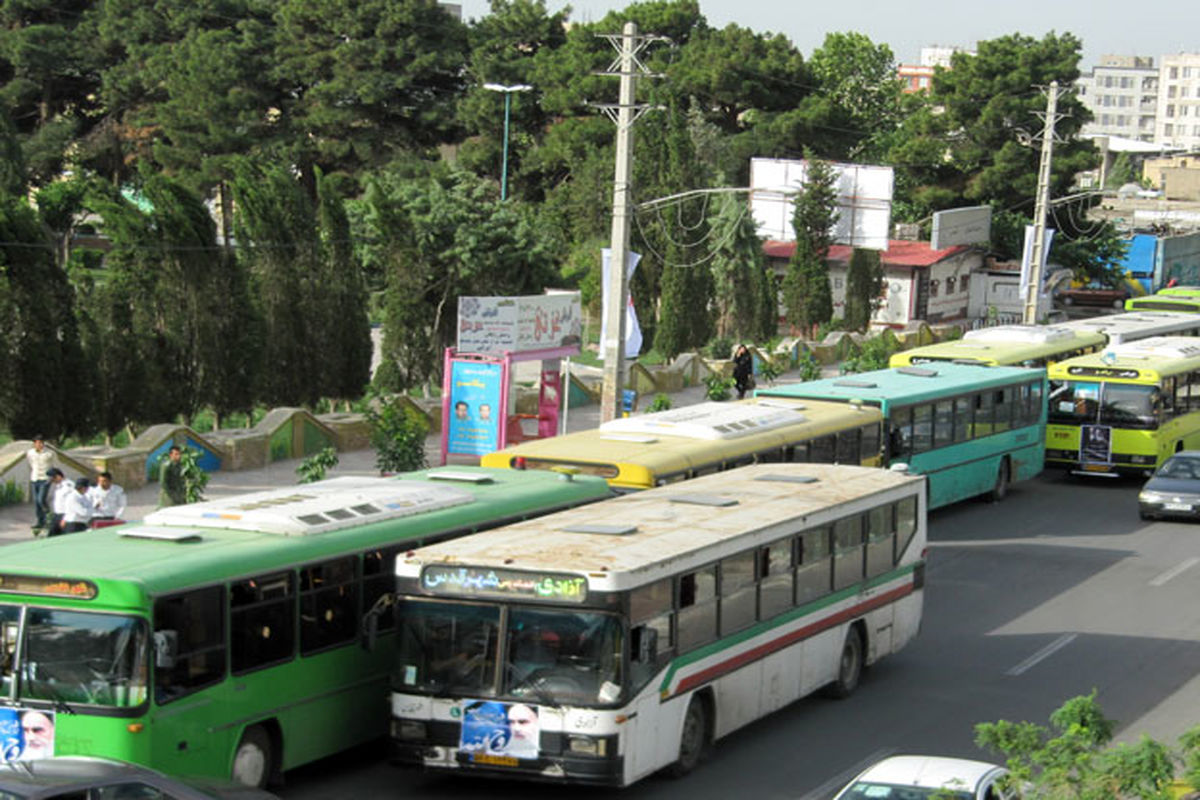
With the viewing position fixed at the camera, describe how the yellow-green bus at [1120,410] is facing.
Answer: facing the viewer and to the left of the viewer

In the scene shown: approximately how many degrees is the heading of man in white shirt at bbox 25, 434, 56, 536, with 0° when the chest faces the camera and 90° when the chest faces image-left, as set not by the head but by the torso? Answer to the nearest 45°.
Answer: approximately 0°

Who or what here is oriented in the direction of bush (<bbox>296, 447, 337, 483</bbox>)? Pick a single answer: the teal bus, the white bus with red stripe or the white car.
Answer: the teal bus

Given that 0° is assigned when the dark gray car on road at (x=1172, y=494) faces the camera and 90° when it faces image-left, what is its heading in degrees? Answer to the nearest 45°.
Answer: approximately 45°

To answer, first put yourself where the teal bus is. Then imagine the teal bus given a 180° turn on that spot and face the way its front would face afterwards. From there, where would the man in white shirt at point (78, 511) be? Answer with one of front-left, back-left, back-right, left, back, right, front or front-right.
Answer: back

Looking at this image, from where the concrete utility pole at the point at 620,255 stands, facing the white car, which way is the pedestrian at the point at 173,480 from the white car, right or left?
right

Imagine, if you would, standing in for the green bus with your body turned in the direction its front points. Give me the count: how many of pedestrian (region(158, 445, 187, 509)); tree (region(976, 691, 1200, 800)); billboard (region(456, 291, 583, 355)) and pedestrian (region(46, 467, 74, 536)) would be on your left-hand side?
1

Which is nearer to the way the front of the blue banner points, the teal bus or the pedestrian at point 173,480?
the pedestrian

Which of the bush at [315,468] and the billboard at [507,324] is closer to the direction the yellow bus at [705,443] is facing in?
the bush

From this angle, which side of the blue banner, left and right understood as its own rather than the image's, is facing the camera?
front

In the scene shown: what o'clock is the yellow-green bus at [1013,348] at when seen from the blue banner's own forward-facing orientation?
The yellow-green bus is roughly at 8 o'clock from the blue banner.

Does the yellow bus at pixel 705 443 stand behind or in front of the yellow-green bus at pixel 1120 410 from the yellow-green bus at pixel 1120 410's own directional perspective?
in front

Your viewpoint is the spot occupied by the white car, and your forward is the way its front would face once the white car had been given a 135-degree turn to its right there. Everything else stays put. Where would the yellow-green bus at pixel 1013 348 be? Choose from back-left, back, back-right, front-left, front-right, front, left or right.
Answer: front

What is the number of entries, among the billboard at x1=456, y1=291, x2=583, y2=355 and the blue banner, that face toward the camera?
2
